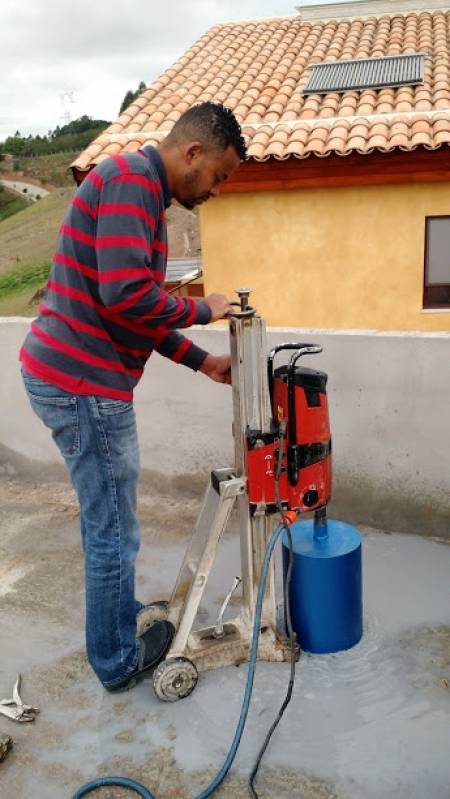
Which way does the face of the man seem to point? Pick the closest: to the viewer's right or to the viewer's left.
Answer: to the viewer's right

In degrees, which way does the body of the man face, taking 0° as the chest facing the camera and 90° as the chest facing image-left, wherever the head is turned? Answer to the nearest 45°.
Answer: approximately 270°
